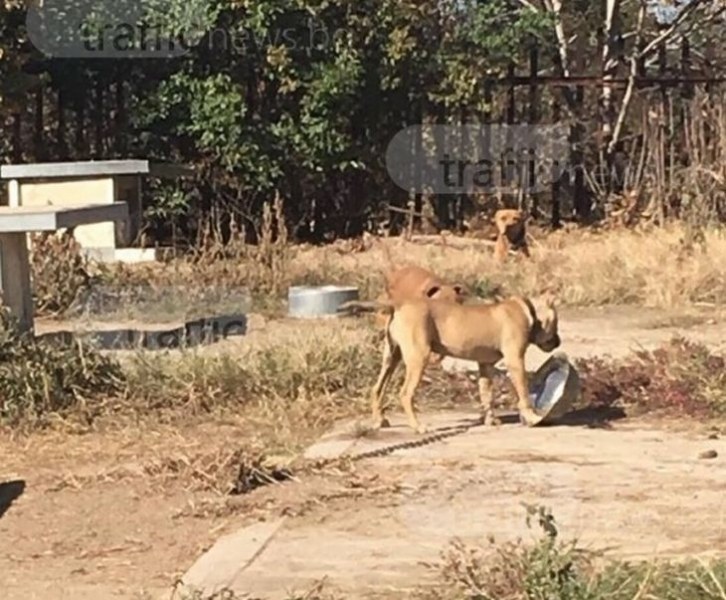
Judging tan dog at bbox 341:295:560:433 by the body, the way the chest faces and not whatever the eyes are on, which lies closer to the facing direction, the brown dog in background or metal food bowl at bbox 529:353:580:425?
the metal food bowl

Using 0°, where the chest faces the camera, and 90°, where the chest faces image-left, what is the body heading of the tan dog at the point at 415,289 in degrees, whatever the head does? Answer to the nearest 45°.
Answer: approximately 270°

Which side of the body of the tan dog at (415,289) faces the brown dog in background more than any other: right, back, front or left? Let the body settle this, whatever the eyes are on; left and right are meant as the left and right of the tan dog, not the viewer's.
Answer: left

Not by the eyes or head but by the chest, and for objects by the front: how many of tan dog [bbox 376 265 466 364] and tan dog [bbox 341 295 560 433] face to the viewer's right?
2

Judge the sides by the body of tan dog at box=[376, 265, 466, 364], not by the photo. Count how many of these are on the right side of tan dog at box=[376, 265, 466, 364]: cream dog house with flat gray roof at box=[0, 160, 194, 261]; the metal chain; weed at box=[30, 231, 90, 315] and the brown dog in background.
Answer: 1

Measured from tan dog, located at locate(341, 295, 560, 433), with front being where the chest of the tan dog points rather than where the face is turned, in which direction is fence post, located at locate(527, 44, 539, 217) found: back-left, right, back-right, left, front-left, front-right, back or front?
left

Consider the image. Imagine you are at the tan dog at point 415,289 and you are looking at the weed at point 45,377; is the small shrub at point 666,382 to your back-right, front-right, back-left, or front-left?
back-left

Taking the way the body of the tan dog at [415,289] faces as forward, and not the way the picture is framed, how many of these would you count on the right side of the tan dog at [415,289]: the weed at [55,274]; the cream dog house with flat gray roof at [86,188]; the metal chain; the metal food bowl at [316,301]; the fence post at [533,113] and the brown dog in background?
1

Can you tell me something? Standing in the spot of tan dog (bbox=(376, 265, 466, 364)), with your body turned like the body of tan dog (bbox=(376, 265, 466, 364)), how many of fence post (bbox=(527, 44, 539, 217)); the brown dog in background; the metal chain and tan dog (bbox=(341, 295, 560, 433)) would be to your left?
2

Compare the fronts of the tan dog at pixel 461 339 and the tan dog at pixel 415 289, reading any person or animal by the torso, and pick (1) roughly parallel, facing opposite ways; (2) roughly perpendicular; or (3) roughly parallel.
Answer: roughly parallel

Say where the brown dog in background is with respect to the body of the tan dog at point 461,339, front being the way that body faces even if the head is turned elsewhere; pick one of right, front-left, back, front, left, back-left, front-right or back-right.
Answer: left

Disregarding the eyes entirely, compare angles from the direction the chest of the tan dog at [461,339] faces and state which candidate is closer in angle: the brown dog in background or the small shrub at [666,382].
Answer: the small shrub

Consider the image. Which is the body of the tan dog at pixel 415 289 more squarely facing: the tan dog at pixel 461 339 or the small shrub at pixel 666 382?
the small shrub

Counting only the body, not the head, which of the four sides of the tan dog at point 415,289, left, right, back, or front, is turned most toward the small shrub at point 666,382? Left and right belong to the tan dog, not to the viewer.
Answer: front

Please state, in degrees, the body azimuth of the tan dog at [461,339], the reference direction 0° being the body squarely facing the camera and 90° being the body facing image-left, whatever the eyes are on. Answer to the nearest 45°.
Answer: approximately 270°

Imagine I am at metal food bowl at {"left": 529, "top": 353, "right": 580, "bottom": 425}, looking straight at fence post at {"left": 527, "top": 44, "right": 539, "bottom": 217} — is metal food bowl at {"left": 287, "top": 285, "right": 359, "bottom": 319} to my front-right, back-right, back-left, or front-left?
front-left

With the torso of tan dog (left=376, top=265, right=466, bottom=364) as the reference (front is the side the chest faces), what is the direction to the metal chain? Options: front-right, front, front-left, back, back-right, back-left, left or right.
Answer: right

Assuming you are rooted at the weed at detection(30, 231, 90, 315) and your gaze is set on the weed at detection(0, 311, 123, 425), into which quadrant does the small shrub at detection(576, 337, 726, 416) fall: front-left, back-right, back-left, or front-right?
front-left
